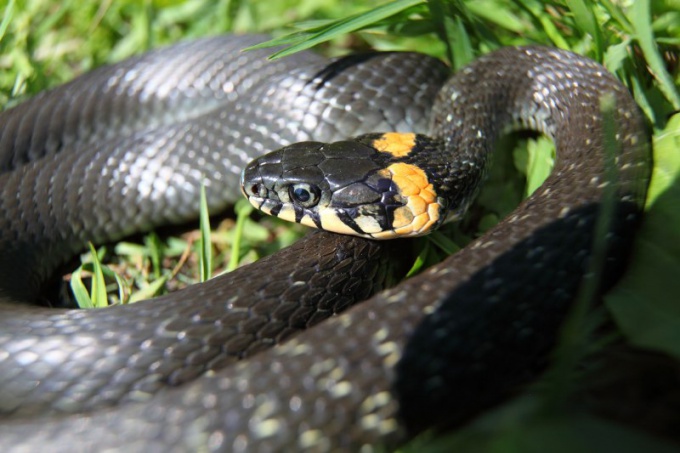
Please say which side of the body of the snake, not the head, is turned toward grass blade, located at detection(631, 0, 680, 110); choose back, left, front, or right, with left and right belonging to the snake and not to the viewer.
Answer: back

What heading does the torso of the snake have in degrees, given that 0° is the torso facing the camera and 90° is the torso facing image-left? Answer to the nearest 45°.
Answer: approximately 90°

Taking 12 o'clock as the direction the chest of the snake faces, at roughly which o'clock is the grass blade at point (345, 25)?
The grass blade is roughly at 4 o'clock from the snake.
